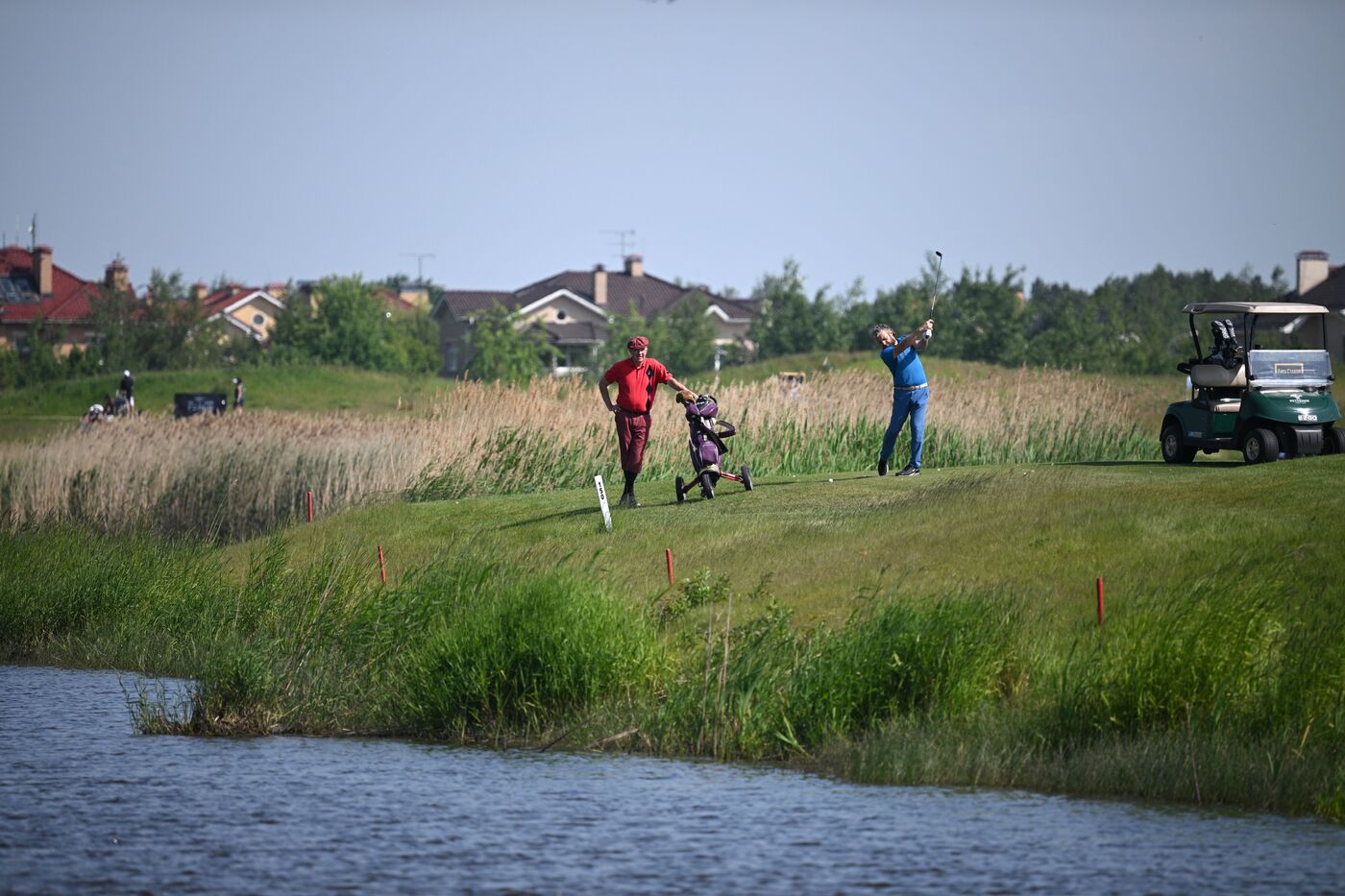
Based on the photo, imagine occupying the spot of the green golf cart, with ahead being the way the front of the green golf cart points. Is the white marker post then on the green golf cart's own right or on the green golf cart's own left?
on the green golf cart's own right

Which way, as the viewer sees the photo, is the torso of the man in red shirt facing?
toward the camera

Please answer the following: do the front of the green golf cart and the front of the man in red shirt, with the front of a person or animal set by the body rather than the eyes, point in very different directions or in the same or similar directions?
same or similar directions

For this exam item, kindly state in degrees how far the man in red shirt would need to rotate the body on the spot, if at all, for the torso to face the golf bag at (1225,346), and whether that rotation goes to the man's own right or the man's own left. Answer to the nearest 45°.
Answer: approximately 90° to the man's own left

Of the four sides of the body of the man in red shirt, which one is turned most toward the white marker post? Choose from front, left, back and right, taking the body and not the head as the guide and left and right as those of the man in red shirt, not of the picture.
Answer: front

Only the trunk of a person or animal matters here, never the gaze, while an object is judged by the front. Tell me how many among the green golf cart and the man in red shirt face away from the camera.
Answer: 0

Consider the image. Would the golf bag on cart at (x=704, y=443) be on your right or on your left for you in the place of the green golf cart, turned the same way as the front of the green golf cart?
on your right

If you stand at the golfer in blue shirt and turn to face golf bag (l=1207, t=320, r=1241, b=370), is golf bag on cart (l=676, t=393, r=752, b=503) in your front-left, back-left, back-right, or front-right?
back-right

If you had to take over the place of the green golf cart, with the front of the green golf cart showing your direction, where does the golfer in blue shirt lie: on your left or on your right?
on your right

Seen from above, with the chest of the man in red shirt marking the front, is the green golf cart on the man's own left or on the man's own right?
on the man's own left

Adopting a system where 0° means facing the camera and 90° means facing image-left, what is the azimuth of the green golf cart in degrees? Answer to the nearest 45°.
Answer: approximately 315°

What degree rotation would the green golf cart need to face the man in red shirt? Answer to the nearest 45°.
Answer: approximately 135° to its right
